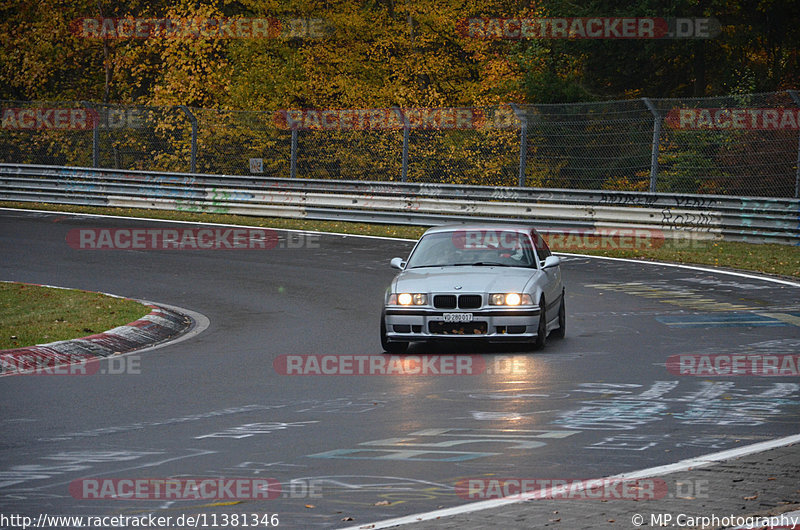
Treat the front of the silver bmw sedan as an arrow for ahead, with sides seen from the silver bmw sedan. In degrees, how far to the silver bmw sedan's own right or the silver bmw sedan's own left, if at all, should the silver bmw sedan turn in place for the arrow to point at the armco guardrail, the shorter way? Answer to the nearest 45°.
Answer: approximately 180°

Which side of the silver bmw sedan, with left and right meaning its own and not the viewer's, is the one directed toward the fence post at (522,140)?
back

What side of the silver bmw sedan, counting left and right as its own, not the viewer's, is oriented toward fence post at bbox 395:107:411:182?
back

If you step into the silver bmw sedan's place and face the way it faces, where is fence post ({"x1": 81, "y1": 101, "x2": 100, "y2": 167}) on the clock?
The fence post is roughly at 5 o'clock from the silver bmw sedan.

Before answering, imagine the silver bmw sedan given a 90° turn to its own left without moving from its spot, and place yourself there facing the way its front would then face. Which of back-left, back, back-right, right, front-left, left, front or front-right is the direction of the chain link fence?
left

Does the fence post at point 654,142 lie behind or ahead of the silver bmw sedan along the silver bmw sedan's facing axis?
behind

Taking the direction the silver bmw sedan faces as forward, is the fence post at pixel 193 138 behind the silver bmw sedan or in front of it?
behind

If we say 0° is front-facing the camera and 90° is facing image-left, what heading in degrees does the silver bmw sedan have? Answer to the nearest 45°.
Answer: approximately 0°
